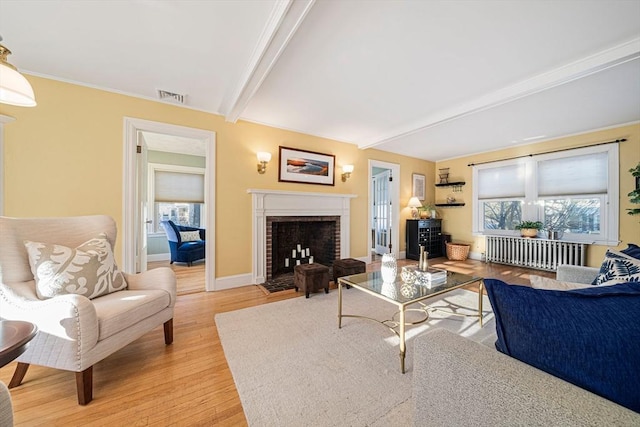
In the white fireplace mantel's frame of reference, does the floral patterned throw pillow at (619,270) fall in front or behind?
in front

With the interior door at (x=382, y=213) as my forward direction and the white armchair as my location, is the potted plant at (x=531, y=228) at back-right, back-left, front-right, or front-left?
front-right

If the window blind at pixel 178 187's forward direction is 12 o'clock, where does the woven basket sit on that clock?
The woven basket is roughly at 10 o'clock from the window blind.

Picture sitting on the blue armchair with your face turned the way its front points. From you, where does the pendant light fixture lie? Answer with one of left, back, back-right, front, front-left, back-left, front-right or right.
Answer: front-right

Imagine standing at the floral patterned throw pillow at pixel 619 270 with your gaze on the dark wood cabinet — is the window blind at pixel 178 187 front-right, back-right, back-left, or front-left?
front-left

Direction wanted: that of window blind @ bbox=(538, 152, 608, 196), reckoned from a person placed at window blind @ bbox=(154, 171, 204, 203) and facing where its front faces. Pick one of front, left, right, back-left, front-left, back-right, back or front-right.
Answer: front-left

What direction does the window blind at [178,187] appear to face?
toward the camera

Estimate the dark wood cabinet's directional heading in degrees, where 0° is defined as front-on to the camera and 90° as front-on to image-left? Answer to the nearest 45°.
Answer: approximately 315°

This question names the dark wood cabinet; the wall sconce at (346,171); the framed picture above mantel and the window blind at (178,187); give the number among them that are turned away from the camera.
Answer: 0

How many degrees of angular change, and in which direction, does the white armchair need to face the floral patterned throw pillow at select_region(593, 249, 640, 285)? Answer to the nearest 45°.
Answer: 0° — it already faces it

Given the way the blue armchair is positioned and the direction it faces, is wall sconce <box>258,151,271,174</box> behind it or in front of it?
in front

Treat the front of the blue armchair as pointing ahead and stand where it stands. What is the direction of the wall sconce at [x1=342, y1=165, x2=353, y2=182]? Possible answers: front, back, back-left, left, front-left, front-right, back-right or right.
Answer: front

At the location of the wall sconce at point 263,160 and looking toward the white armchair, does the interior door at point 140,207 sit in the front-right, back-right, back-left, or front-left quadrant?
front-right
